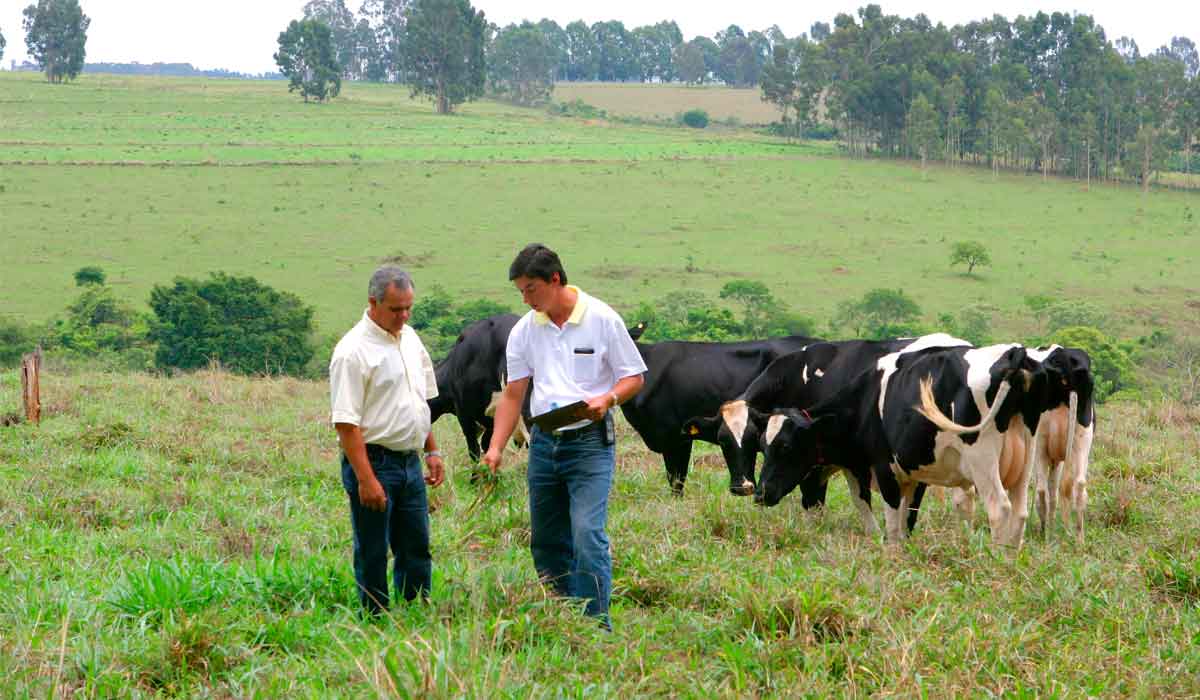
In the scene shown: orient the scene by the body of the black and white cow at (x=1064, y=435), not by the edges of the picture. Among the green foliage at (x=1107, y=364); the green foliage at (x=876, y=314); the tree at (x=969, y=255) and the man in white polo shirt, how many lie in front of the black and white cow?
3

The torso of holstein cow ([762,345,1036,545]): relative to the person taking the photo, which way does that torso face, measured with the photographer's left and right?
facing away from the viewer and to the left of the viewer

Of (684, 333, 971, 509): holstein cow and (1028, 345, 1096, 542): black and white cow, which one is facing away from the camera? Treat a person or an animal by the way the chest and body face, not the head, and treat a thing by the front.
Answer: the black and white cow

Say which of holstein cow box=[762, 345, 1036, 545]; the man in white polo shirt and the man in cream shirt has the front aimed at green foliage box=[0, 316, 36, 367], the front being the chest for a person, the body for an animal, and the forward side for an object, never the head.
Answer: the holstein cow

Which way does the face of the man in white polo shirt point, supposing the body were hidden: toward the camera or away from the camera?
toward the camera

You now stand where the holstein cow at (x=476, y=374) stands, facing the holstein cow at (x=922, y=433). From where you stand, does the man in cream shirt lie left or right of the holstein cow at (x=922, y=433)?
right

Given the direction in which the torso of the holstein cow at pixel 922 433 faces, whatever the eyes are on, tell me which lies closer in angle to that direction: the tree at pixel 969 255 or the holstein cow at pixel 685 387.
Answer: the holstein cow

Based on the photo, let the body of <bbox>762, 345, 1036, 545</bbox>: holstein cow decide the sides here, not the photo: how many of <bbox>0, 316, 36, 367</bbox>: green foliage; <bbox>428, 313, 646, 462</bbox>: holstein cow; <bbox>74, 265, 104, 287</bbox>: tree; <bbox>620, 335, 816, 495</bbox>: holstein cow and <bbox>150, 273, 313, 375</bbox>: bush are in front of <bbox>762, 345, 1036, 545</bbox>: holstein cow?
5

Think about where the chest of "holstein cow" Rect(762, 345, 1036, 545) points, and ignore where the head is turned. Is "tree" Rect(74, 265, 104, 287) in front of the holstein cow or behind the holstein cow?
in front

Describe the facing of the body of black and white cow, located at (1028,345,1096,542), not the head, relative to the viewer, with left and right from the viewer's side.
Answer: facing away from the viewer

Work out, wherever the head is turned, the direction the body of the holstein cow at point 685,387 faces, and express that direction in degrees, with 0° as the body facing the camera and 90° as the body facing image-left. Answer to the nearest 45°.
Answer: approximately 90°

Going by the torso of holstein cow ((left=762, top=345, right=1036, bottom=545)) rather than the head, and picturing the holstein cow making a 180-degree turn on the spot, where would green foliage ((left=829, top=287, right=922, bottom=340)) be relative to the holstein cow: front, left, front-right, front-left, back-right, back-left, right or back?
back-left

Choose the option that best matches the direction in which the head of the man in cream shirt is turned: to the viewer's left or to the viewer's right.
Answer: to the viewer's right

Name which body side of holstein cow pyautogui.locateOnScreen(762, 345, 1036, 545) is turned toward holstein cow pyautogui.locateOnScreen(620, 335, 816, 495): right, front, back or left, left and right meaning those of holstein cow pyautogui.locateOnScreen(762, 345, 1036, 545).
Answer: front

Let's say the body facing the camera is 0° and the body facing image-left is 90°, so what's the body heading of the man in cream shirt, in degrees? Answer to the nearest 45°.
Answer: approximately 315°

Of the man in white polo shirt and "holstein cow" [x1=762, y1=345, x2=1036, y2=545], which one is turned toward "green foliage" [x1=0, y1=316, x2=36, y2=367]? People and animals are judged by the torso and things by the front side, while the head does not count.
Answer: the holstein cow

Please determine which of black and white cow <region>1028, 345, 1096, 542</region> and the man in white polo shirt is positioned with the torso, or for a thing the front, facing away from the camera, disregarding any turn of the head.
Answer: the black and white cow
